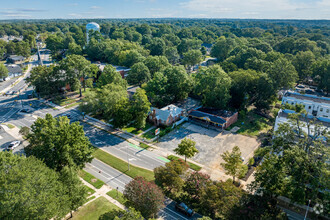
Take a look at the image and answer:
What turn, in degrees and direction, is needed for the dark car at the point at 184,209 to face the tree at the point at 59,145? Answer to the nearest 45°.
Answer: approximately 135° to its right

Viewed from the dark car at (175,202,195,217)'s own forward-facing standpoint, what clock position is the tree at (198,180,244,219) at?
The tree is roughly at 11 o'clock from the dark car.

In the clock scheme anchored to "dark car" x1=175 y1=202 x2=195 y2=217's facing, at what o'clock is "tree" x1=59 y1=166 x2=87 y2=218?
The tree is roughly at 4 o'clock from the dark car.

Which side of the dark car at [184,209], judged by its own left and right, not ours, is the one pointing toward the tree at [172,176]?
back

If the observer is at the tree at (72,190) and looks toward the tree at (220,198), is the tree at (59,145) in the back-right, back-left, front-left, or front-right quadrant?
back-left

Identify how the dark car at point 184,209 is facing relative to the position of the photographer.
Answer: facing the viewer and to the right of the viewer

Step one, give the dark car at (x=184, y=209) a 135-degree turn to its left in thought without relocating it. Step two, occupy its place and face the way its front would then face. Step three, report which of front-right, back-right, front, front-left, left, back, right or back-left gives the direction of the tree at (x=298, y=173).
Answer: right
